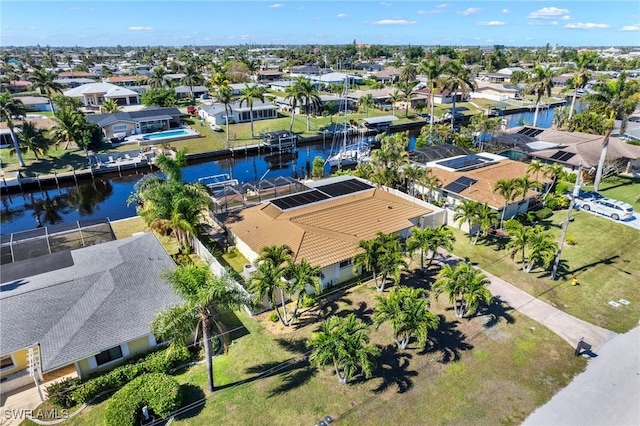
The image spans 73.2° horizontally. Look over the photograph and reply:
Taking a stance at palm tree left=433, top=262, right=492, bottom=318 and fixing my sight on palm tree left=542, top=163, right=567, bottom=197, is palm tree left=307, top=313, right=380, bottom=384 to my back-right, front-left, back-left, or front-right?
back-left

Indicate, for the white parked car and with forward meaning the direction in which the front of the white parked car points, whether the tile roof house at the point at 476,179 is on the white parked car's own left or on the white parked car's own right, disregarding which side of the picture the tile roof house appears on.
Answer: on the white parked car's own left
